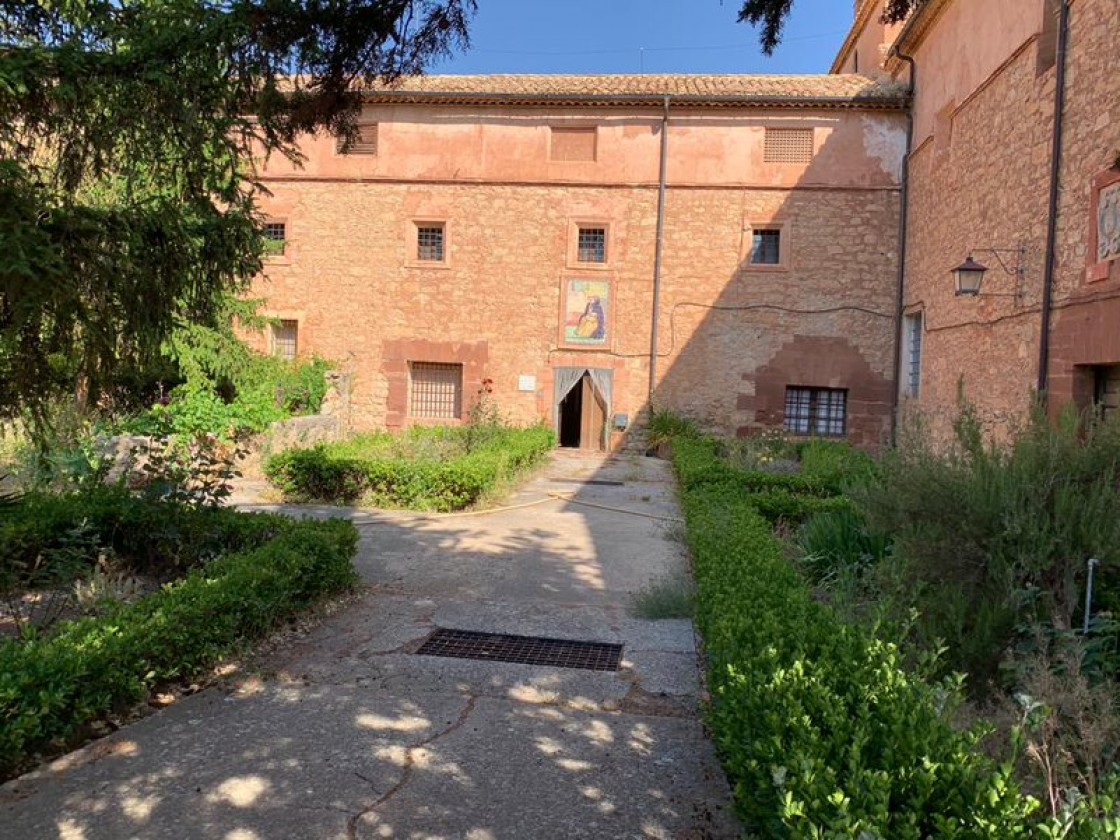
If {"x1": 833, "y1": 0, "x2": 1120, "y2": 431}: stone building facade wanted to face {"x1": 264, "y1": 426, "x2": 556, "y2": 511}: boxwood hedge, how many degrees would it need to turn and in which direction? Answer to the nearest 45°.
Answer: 0° — it already faces it

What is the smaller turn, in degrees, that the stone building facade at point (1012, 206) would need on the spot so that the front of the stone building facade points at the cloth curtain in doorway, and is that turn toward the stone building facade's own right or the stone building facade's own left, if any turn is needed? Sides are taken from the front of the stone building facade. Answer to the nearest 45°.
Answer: approximately 90° to the stone building facade's own right

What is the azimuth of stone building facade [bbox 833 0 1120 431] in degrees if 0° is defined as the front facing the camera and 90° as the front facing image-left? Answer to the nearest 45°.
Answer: approximately 45°

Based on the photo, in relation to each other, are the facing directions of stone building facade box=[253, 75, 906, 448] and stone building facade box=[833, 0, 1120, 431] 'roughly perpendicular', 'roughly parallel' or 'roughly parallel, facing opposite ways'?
roughly perpendicular

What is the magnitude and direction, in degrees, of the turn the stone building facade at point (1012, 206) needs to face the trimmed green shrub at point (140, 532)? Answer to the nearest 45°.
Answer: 0° — it already faces it

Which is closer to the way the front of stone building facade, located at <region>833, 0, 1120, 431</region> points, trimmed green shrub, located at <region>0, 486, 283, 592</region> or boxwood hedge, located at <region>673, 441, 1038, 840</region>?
the trimmed green shrub

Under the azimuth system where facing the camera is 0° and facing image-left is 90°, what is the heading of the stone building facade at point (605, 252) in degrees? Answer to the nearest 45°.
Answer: approximately 0°

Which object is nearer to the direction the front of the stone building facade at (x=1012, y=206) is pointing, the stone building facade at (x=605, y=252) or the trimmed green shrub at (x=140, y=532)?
the trimmed green shrub
